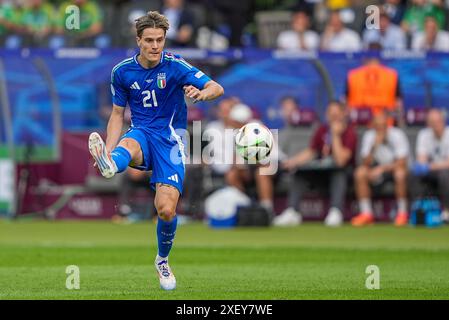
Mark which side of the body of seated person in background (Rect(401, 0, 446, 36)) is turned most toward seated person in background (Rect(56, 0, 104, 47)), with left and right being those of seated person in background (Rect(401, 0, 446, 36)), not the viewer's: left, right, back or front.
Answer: right

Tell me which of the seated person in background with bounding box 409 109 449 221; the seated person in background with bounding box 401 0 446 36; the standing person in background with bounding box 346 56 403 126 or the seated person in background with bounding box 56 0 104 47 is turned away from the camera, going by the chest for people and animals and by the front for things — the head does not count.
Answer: the standing person in background with bounding box 346 56 403 126

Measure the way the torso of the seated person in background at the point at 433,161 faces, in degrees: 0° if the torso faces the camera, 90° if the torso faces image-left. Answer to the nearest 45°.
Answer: approximately 0°

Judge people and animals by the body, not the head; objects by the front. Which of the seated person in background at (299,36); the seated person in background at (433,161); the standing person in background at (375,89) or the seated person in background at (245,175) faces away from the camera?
the standing person in background at (375,89)

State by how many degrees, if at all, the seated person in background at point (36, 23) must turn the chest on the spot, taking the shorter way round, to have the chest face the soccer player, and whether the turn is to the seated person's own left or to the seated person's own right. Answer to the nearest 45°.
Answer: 0° — they already face them

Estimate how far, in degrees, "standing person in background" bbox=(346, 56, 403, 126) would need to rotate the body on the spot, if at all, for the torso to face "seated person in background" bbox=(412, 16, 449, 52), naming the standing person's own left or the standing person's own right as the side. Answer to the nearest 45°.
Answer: approximately 45° to the standing person's own right

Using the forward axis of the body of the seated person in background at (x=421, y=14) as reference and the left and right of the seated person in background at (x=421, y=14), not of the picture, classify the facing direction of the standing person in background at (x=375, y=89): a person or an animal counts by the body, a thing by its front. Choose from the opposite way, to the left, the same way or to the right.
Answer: the opposite way
